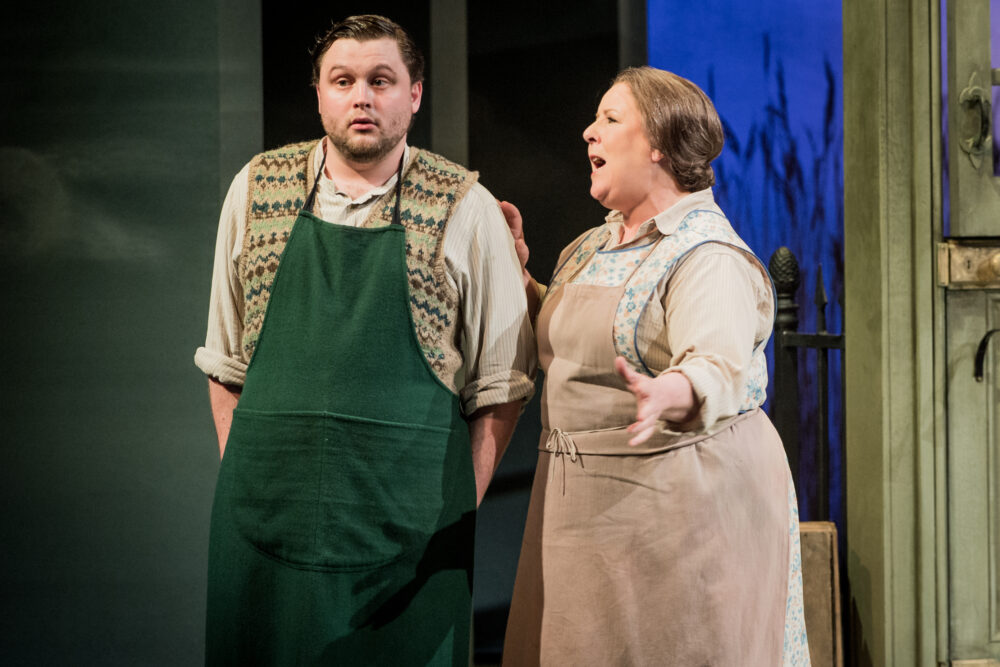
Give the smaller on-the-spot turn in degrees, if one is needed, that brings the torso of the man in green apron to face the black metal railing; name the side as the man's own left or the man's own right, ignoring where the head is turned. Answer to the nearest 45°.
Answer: approximately 135° to the man's own left

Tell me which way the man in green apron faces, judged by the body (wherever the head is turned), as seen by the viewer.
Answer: toward the camera

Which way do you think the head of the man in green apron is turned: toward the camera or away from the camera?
toward the camera
